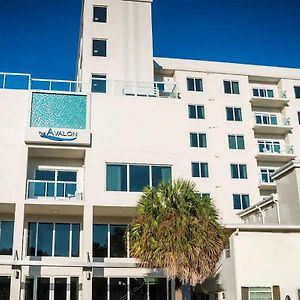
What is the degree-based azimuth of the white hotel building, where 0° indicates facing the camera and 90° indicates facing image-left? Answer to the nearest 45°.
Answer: approximately 0°

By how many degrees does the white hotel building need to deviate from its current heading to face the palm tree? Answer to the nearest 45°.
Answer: approximately 45° to its left
